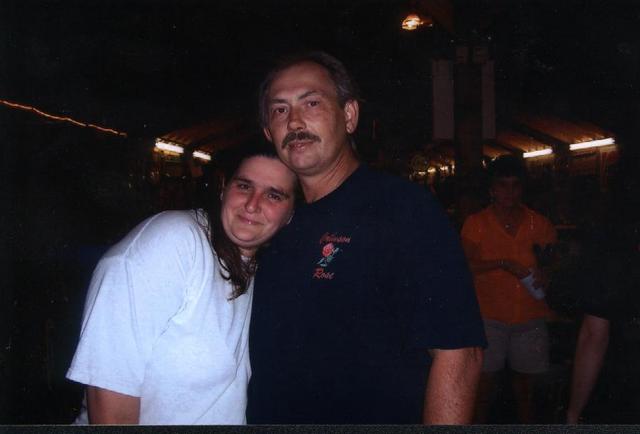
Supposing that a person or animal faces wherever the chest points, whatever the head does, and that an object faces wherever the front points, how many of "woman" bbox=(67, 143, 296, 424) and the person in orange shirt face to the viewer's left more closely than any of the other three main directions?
0

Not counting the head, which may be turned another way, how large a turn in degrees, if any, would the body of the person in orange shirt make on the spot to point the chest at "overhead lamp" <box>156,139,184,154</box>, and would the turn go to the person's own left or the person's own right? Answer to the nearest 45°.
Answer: approximately 90° to the person's own right

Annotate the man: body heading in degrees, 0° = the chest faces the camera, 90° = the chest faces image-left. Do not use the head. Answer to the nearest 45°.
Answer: approximately 45°

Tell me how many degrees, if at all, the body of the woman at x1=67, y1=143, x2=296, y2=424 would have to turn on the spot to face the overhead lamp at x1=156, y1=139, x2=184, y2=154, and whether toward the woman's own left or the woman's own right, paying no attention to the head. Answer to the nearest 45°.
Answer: approximately 135° to the woman's own left

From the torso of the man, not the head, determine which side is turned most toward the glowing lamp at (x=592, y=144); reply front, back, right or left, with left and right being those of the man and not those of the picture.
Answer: back

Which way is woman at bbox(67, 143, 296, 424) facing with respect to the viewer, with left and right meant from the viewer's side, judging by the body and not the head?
facing the viewer and to the right of the viewer
